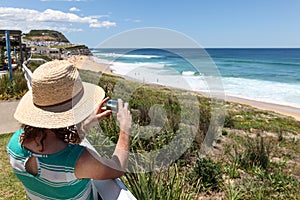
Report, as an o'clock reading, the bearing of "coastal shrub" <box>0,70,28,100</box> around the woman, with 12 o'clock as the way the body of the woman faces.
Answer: The coastal shrub is roughly at 10 o'clock from the woman.

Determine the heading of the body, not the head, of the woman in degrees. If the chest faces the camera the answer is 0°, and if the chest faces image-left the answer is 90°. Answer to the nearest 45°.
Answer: approximately 225°

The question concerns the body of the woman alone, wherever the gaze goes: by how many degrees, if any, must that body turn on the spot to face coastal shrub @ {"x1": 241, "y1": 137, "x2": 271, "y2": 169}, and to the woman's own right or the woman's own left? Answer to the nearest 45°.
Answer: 0° — they already face it

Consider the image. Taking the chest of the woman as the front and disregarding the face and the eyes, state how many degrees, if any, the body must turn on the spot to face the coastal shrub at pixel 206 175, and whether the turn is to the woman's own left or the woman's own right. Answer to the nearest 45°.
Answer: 0° — they already face it

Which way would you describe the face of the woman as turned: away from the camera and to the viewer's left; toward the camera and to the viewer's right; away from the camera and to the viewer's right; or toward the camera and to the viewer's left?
away from the camera and to the viewer's right
